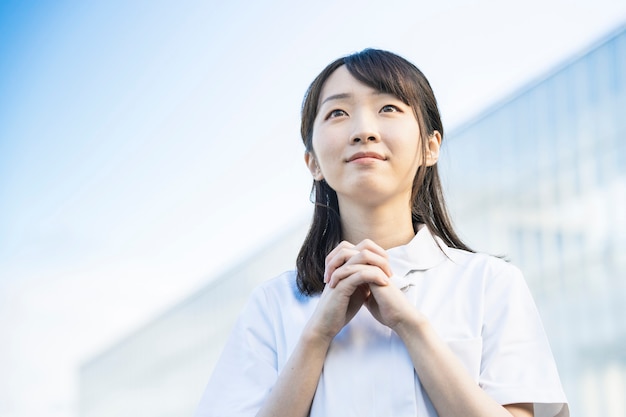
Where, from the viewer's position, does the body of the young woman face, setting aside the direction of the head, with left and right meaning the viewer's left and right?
facing the viewer
